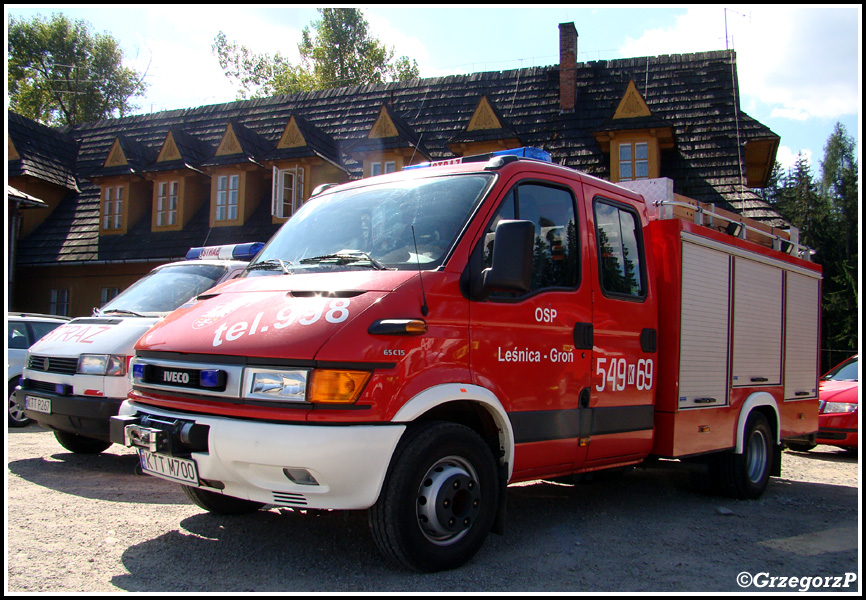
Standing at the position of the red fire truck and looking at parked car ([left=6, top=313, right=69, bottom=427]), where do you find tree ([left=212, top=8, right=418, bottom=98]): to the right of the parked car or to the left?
right

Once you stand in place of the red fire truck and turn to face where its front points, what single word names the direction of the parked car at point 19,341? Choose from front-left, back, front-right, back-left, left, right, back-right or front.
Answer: right

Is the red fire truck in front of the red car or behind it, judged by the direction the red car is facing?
in front

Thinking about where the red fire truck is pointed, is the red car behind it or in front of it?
behind

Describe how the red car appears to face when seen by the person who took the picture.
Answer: facing the viewer and to the left of the viewer

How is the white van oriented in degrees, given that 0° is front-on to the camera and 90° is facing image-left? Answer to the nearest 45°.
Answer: approximately 45°

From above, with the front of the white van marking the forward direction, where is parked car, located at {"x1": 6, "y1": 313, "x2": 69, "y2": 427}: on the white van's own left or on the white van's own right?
on the white van's own right

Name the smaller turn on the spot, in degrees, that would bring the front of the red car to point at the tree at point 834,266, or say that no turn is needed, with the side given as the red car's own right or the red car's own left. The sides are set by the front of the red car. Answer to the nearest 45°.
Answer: approximately 135° to the red car's own right

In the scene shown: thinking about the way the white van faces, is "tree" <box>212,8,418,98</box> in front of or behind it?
behind

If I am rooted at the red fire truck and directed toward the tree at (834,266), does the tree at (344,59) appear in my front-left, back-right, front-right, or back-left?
front-left

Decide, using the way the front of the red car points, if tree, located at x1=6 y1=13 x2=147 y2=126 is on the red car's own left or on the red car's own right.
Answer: on the red car's own right

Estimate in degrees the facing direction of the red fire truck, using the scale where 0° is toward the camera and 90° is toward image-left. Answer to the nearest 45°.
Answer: approximately 45°

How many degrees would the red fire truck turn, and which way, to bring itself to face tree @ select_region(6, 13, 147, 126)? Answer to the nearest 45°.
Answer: approximately 90° to its right

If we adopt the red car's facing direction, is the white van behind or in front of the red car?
in front

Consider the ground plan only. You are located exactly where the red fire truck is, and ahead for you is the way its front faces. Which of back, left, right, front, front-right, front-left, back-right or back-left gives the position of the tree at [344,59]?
back-right

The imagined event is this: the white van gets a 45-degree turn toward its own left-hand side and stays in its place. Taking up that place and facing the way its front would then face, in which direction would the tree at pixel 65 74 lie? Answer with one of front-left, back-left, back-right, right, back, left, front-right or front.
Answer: back
